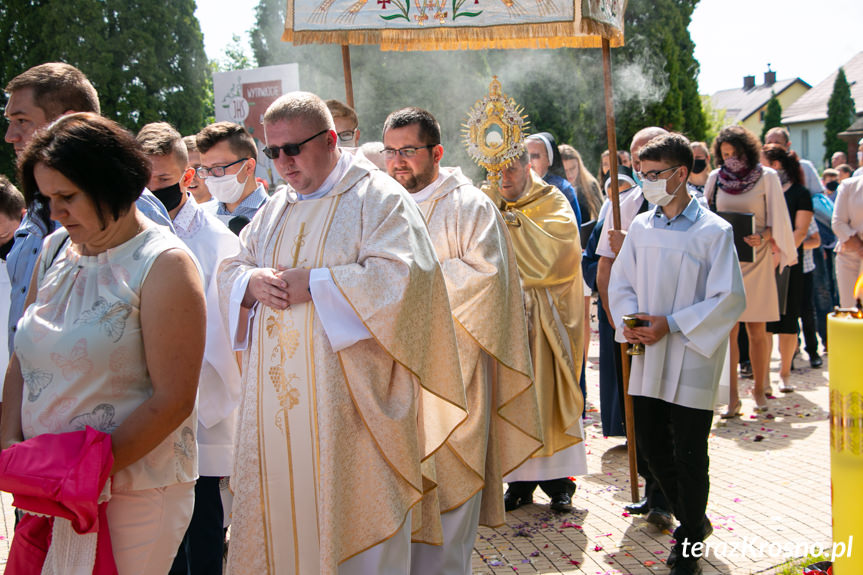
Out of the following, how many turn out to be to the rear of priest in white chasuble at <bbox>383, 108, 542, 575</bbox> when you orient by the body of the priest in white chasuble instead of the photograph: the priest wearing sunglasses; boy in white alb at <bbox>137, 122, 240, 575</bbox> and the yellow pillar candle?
0

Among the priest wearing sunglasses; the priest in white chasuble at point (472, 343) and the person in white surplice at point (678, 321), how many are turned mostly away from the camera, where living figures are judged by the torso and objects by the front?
0

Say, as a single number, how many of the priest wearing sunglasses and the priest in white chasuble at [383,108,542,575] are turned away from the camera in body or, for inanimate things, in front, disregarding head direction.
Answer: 0

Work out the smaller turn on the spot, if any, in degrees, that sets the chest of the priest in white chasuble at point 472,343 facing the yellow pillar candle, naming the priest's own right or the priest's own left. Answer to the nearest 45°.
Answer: approximately 45° to the priest's own left

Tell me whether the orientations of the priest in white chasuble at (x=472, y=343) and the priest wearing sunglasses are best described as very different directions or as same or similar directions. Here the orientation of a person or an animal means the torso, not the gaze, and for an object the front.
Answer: same or similar directions

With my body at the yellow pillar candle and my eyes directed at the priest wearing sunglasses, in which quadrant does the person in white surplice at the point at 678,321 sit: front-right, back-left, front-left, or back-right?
front-right

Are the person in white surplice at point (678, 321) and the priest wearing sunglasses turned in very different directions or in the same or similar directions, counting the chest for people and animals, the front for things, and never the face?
same or similar directions

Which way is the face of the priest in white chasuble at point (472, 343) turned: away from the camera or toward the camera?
toward the camera

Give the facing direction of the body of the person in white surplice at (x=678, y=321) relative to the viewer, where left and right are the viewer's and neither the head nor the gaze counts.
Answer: facing the viewer and to the left of the viewer

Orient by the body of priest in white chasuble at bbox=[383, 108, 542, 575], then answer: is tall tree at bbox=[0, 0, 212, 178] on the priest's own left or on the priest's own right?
on the priest's own right

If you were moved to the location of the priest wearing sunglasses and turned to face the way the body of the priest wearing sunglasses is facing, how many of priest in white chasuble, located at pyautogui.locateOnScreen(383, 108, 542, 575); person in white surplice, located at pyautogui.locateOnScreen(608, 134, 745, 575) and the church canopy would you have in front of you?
0

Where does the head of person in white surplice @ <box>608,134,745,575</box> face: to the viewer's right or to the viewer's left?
to the viewer's left

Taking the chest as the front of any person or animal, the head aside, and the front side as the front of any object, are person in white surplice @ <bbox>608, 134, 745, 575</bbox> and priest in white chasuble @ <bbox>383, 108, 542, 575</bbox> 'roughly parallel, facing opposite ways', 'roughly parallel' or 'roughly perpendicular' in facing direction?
roughly parallel

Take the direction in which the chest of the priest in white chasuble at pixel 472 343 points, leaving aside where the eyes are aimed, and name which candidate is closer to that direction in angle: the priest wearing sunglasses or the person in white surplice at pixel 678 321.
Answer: the priest wearing sunglasses
